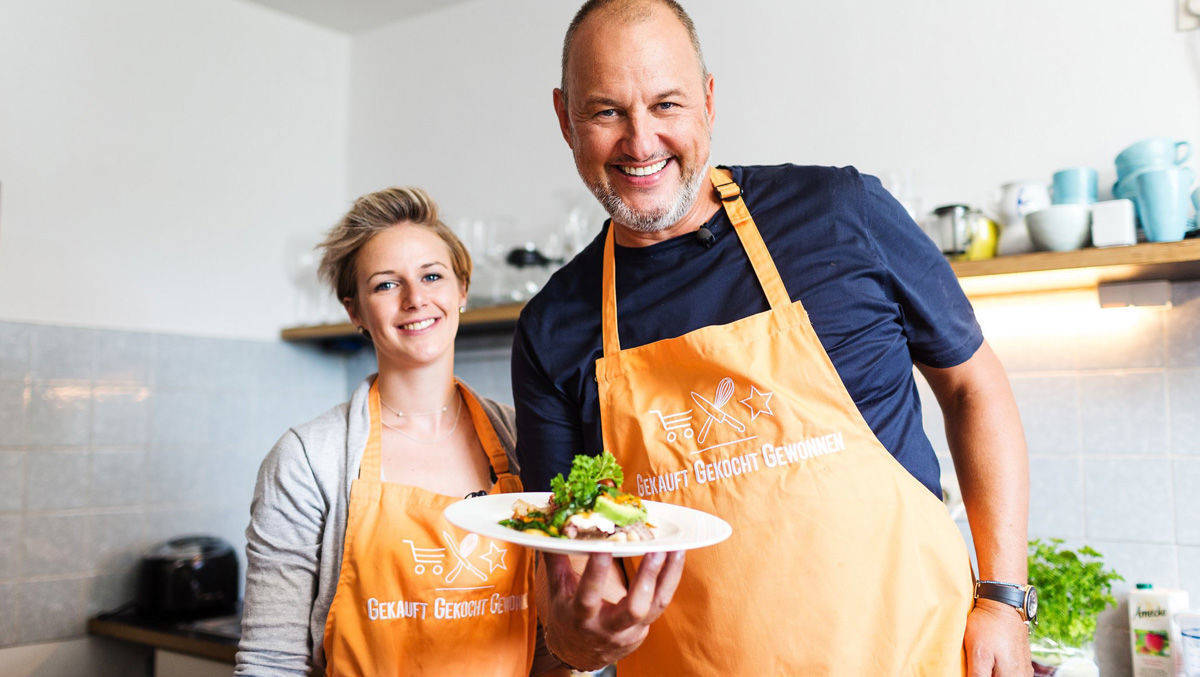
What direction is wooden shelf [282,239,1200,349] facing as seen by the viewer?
toward the camera

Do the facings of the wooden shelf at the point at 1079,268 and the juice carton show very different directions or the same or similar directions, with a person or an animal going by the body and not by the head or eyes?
same or similar directions

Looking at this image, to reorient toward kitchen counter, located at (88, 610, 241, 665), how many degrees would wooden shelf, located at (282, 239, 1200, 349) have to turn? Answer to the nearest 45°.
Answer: approximately 90° to its right

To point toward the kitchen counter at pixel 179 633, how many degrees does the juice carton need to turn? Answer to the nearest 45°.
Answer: approximately 90° to its right

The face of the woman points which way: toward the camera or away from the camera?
toward the camera

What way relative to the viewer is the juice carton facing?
toward the camera

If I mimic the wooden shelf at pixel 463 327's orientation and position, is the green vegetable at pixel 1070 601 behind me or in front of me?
in front

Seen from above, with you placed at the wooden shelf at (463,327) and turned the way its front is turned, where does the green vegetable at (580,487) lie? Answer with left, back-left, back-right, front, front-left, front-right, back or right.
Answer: front

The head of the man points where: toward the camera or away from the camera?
toward the camera
